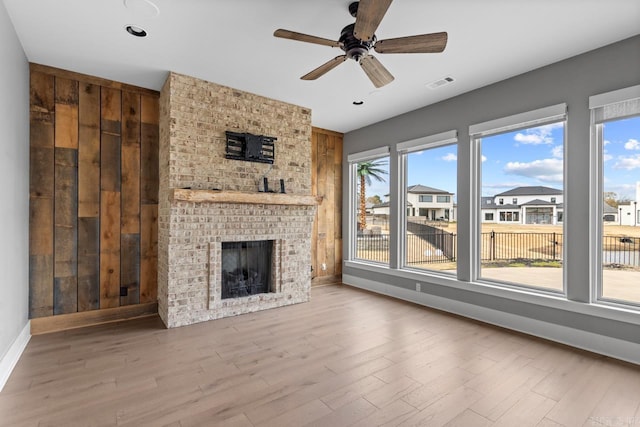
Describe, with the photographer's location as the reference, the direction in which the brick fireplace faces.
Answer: facing the viewer and to the right of the viewer

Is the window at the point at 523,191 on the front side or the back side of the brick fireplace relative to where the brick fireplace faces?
on the front side

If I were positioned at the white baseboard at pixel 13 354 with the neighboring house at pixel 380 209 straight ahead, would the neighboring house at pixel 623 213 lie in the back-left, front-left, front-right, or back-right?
front-right

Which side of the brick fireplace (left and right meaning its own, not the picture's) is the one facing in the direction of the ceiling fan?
front
